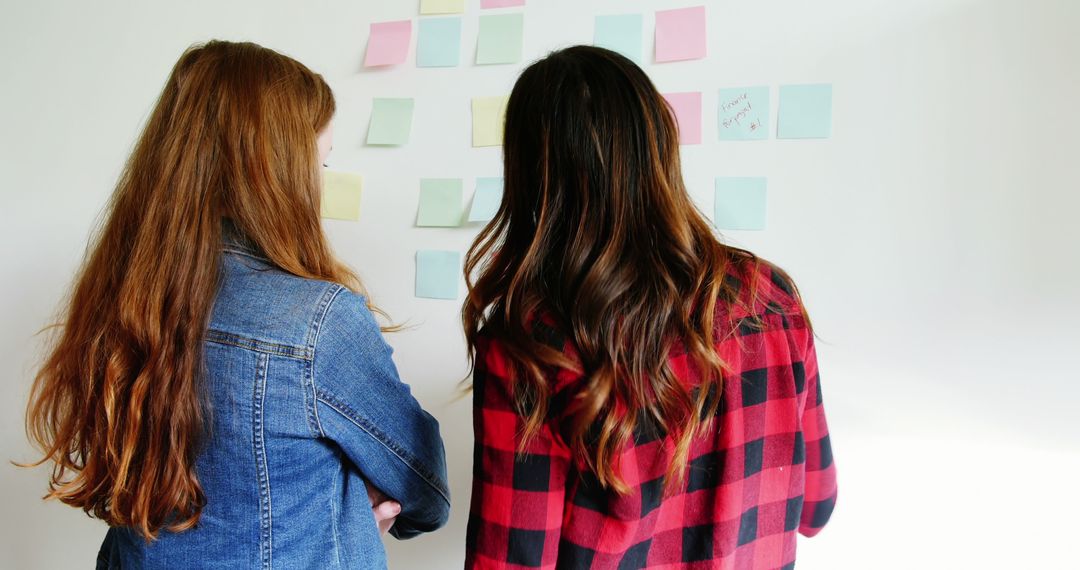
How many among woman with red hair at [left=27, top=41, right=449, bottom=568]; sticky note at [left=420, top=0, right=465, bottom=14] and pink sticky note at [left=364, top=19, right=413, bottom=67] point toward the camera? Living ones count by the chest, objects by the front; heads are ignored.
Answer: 2

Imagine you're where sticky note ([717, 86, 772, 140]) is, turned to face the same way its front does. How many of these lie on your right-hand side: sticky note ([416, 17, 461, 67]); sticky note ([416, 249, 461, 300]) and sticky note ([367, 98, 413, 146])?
3

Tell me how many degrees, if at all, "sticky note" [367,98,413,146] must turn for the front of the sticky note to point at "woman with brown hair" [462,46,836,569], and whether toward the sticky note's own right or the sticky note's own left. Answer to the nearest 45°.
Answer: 0° — it already faces them

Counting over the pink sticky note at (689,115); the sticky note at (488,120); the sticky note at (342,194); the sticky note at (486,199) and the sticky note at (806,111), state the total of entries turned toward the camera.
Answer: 5

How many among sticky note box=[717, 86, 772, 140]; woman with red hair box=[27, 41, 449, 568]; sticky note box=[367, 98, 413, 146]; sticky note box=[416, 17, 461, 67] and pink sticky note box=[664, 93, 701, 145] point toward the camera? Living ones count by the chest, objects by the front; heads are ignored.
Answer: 4

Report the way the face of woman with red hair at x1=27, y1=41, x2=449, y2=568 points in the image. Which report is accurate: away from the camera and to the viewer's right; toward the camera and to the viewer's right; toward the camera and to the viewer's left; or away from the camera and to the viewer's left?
away from the camera and to the viewer's right

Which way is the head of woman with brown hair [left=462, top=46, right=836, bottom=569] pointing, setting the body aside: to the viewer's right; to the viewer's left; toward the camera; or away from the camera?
away from the camera

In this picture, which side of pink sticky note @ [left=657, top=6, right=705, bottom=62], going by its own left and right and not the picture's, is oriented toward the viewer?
front

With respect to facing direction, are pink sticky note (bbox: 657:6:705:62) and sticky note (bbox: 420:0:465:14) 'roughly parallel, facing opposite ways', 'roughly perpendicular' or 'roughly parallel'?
roughly parallel

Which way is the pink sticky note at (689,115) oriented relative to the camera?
toward the camera

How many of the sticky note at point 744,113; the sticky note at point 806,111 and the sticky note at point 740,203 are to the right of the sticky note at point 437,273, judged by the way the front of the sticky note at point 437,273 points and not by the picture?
0

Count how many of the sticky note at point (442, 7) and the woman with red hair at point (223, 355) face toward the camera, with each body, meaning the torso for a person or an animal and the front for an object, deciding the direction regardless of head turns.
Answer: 1

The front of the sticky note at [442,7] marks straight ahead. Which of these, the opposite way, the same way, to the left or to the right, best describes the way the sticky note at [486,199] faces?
the same way

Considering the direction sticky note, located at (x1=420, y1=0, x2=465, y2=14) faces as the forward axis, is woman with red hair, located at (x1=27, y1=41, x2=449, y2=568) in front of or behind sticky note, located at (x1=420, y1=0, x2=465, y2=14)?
in front
